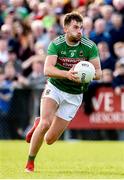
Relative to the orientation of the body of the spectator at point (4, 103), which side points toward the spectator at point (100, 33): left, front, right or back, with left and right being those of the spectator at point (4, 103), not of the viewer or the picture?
left

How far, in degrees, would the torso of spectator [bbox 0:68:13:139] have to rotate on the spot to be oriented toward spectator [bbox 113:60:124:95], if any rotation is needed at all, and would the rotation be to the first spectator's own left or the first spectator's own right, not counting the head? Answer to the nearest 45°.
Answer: approximately 90° to the first spectator's own left

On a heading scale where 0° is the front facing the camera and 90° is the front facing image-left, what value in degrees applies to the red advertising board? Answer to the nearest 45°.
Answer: approximately 0°

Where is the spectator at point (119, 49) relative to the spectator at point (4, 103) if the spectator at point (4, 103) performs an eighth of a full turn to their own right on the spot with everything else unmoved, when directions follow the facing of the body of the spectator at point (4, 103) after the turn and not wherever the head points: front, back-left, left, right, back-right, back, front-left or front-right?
back-left

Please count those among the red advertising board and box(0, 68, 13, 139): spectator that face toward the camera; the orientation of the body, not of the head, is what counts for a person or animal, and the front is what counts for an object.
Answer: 2

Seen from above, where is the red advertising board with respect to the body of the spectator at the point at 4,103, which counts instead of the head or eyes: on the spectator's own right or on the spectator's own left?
on the spectator's own left

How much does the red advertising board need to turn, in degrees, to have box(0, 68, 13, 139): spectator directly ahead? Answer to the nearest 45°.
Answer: approximately 90° to its right
